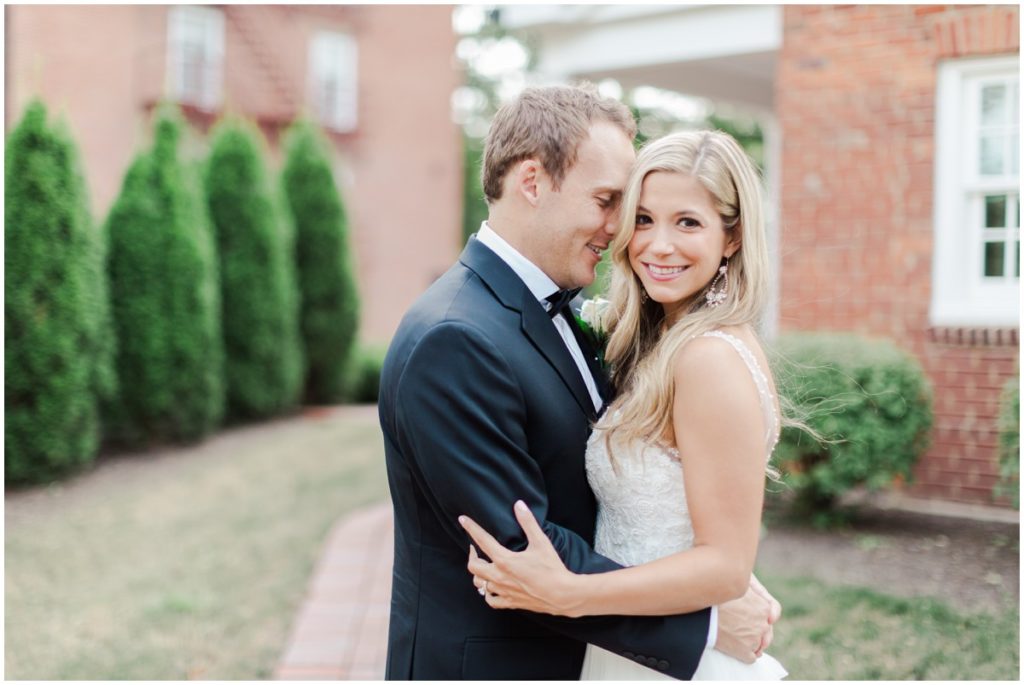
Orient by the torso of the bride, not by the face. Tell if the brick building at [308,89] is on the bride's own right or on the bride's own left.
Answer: on the bride's own right

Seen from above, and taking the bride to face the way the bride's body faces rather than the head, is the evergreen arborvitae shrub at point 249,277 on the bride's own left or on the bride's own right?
on the bride's own right

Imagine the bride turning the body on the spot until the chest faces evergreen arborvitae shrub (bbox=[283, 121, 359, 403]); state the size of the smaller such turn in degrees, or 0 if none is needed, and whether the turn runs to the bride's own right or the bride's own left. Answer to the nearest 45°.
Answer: approximately 90° to the bride's own right
